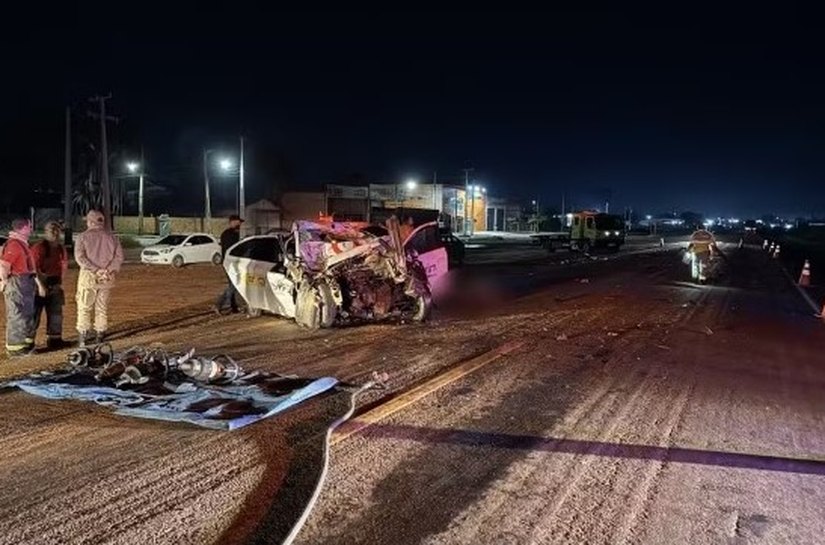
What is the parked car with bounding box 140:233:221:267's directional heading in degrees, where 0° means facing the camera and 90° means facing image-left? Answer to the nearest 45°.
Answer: approximately 45°

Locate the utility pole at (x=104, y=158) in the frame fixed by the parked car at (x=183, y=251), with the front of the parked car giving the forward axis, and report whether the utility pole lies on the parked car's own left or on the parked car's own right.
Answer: on the parked car's own right

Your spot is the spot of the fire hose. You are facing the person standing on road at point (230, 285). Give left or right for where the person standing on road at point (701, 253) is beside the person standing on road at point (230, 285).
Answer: right

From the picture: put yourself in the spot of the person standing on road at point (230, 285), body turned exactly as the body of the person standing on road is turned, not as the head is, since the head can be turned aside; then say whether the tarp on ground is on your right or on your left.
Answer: on your right

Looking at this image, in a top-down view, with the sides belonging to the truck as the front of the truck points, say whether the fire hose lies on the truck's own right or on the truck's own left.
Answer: on the truck's own right

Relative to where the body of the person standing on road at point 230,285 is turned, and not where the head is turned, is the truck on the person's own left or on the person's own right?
on the person's own left
